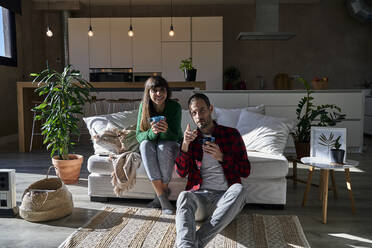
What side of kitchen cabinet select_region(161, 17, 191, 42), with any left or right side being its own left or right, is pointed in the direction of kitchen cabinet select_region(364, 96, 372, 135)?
left

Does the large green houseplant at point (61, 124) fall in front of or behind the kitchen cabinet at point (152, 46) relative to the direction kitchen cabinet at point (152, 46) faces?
in front

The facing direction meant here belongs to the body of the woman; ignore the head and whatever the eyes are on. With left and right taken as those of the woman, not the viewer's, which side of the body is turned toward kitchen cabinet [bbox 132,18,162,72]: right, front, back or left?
back

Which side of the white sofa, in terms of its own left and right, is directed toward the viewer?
front

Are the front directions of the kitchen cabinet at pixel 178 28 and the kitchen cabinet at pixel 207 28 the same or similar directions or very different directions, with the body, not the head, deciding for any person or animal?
same or similar directions

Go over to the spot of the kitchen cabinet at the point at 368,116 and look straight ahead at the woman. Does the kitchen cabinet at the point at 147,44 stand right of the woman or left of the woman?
right

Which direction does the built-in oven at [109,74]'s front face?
toward the camera

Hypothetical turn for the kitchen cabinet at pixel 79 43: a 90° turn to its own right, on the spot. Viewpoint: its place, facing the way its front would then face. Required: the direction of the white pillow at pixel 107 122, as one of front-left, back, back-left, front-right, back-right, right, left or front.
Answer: left

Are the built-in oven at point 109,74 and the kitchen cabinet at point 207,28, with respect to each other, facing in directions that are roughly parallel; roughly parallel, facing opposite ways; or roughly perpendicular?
roughly parallel

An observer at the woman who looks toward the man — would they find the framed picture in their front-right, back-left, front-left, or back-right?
front-left

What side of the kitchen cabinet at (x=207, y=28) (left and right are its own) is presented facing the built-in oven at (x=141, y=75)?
right

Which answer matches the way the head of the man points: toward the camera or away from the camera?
toward the camera

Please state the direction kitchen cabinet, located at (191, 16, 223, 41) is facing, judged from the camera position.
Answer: facing the viewer

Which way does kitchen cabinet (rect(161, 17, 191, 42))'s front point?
toward the camera

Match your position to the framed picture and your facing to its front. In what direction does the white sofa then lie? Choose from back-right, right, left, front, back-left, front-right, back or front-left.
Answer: right

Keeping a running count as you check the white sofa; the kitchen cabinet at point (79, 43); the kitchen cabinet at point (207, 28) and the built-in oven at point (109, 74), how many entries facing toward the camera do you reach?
4

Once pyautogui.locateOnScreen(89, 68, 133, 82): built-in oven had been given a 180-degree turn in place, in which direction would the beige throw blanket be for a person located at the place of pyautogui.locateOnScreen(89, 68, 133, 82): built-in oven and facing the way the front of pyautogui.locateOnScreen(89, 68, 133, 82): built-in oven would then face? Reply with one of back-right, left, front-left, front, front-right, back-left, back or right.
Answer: back
